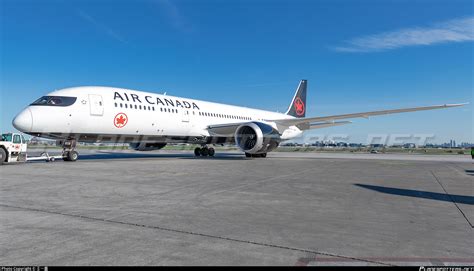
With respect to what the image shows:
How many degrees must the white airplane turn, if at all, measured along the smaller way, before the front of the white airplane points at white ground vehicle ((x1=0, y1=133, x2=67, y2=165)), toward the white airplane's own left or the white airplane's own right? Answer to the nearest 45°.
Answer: approximately 45° to the white airplane's own right

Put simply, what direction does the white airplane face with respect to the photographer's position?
facing the viewer and to the left of the viewer
